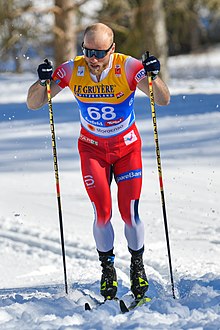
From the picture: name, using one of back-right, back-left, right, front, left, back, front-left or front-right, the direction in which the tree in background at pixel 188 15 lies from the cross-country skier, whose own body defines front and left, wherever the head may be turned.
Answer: back

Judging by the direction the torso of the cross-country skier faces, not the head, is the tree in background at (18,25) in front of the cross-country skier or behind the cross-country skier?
behind

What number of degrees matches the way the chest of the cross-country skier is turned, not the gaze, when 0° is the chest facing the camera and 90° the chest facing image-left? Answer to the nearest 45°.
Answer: approximately 0°

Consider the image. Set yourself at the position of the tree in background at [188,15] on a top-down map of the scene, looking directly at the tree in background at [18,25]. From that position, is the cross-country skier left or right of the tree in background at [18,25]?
left
